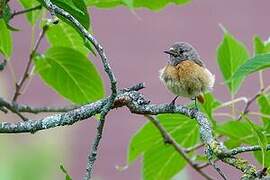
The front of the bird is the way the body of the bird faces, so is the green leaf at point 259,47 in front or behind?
behind

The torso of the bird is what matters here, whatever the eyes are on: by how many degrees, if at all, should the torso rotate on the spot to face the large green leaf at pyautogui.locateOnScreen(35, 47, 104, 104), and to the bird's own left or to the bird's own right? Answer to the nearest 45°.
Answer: approximately 45° to the bird's own right

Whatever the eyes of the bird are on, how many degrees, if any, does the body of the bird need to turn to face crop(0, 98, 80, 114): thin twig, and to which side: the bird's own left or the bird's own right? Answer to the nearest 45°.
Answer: approximately 45° to the bird's own right

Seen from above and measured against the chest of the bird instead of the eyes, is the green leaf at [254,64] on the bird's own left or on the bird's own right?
on the bird's own left

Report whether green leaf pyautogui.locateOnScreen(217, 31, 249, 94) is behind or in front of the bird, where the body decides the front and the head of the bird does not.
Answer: behind

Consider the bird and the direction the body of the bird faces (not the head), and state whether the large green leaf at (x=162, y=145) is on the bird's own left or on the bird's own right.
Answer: on the bird's own right

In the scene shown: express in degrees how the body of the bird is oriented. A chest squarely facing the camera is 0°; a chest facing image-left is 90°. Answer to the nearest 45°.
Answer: approximately 45°
